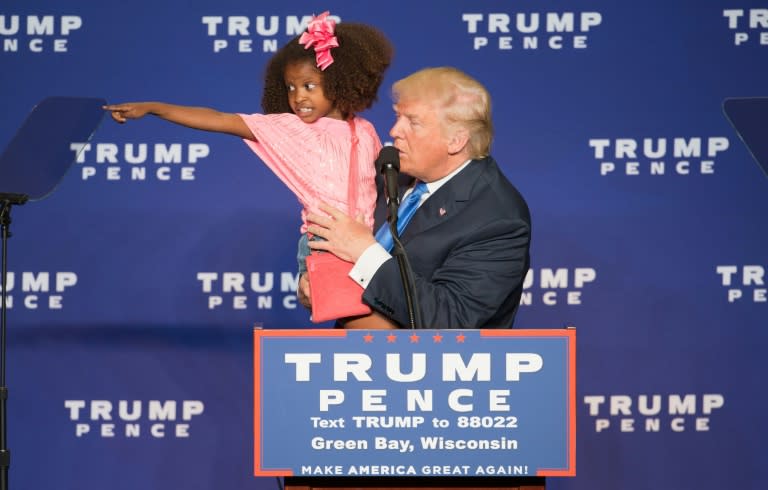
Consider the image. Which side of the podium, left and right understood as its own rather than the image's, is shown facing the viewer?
front

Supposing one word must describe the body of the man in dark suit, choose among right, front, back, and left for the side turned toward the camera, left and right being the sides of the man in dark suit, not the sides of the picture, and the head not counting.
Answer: left

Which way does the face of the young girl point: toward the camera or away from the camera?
toward the camera

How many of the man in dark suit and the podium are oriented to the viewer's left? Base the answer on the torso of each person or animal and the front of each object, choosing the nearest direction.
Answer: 1

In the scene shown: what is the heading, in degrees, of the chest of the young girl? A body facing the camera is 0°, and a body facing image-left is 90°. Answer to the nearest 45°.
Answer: approximately 45°
